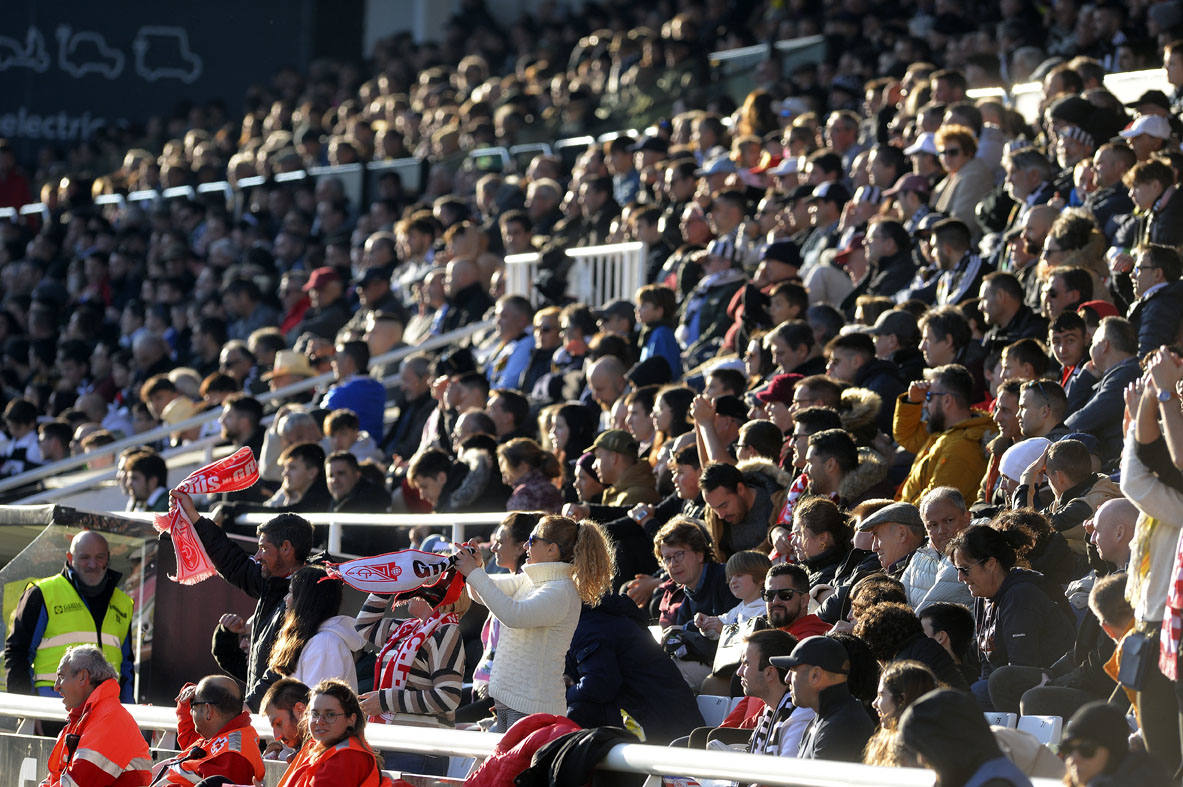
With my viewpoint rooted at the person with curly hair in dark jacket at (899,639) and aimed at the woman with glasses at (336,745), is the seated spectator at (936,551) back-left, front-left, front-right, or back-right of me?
back-right

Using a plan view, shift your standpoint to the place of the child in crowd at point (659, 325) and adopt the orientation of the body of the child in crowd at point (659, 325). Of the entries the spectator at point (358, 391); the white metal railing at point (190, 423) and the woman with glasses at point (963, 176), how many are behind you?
1

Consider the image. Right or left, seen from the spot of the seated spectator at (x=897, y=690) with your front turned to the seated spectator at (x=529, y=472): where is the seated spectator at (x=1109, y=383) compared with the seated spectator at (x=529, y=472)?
right

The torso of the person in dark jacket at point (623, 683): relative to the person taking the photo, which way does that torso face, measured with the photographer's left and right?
facing away from the viewer and to the left of the viewer

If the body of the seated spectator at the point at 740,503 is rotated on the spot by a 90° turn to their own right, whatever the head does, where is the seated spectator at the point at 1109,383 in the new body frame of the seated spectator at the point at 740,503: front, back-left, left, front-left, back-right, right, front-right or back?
back-right

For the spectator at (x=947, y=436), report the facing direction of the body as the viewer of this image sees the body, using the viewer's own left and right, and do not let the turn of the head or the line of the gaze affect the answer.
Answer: facing to the left of the viewer

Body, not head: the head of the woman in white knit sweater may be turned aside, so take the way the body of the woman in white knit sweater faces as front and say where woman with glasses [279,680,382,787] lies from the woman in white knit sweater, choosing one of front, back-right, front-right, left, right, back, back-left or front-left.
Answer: front-left

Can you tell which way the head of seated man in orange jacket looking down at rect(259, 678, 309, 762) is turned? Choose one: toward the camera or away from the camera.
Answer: toward the camera

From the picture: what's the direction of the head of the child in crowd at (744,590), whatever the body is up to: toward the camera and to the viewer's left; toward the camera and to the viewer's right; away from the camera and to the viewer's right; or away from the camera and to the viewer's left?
toward the camera and to the viewer's left

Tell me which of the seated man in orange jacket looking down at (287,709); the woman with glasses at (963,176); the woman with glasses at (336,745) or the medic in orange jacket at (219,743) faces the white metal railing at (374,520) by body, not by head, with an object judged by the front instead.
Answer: the woman with glasses at (963,176)

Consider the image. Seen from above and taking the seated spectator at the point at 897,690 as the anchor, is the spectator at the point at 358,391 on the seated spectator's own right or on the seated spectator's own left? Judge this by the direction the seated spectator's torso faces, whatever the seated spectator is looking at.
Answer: on the seated spectator's own right

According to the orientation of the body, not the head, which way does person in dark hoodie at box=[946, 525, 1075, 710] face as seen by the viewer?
to the viewer's left
